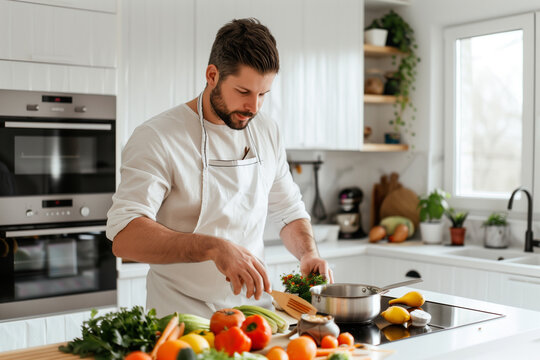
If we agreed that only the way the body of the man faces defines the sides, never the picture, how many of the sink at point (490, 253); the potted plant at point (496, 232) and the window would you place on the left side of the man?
3

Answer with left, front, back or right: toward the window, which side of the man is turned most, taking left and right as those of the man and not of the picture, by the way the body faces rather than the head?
left

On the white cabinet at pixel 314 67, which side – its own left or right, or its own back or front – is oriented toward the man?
front

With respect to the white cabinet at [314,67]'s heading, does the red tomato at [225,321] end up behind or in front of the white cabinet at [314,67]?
in front

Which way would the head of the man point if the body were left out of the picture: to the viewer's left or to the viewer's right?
to the viewer's right

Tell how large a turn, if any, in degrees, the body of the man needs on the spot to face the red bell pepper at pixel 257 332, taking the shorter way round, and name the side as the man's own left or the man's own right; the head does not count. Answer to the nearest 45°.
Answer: approximately 45° to the man's own right

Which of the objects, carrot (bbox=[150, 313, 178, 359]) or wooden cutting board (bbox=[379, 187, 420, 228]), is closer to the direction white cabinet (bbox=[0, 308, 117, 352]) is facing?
the carrot

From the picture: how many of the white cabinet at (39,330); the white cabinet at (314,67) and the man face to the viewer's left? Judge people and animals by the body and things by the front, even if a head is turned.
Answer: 0

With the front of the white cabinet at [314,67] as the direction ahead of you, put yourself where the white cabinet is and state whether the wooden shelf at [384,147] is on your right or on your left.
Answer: on your left

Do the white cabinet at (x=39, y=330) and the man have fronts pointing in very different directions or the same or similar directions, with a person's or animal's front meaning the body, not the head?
same or similar directions

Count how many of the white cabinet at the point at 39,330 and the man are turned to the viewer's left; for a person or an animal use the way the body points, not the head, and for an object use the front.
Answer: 0

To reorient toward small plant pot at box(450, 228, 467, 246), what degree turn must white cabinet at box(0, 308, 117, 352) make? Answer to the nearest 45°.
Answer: approximately 45° to its left

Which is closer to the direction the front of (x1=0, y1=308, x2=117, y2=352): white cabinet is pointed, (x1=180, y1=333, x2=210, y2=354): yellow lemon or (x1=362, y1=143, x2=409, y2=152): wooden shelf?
the yellow lemon

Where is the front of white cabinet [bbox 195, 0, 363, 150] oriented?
toward the camera

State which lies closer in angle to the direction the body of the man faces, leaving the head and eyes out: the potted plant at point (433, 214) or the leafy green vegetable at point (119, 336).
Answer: the leafy green vegetable

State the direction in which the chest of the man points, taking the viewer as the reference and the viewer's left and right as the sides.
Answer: facing the viewer and to the right of the viewer
